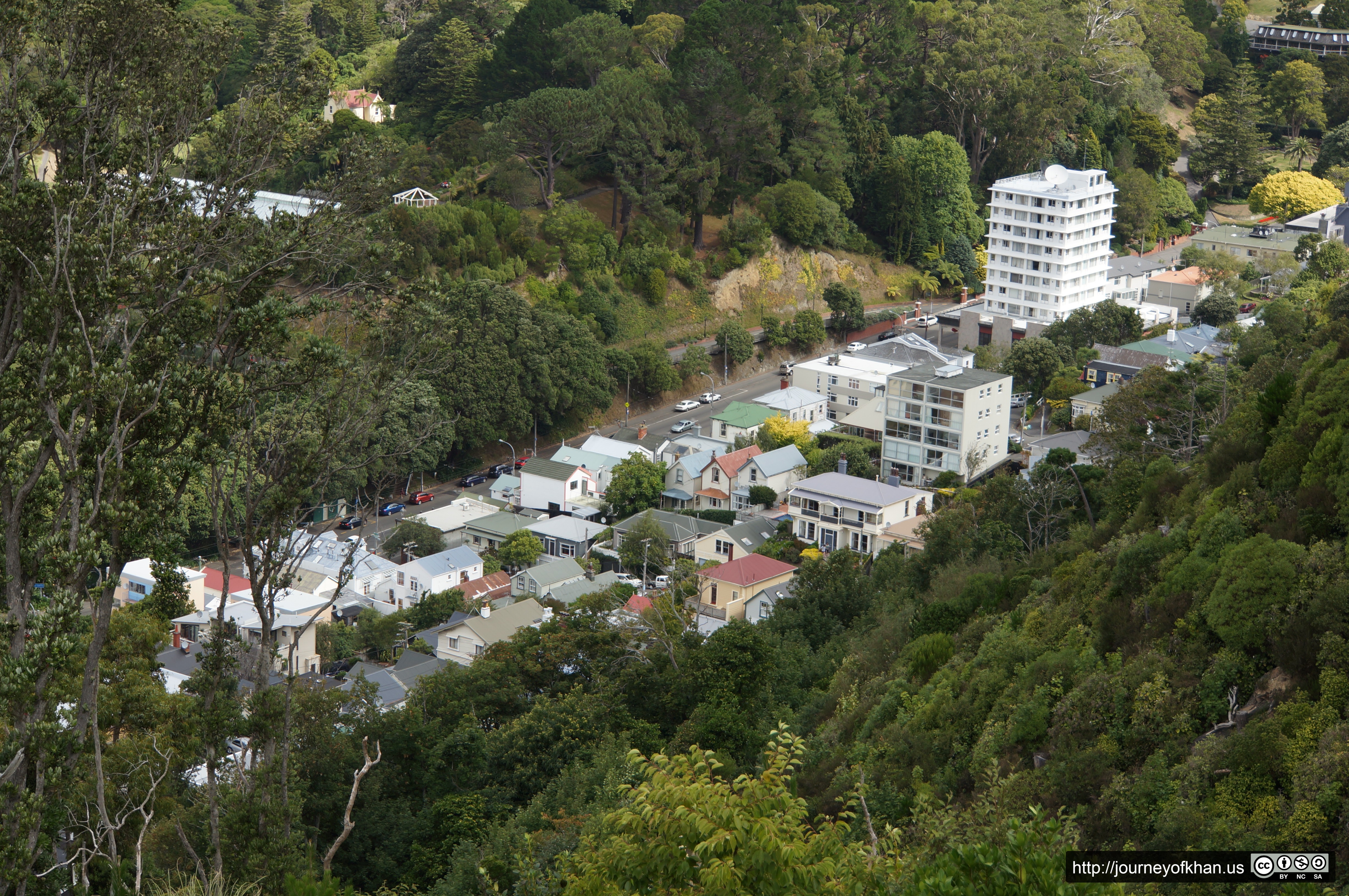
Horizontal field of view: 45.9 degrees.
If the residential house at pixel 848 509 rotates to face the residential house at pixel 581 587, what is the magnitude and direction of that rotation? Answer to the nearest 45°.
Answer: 0° — it already faces it

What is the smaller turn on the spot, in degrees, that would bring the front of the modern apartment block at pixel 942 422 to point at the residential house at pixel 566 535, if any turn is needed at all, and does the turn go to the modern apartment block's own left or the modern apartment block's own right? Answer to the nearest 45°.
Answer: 0° — it already faces it

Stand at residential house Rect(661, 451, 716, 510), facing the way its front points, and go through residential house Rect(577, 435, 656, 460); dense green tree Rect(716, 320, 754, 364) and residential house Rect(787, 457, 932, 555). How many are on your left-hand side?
1

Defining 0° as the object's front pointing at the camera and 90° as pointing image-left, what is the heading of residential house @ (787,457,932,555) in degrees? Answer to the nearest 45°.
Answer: approximately 45°

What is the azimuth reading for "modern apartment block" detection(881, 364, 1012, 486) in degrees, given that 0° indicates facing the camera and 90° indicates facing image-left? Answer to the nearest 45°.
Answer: approximately 45°

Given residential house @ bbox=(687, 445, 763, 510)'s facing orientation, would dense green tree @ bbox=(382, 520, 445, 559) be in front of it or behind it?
in front
